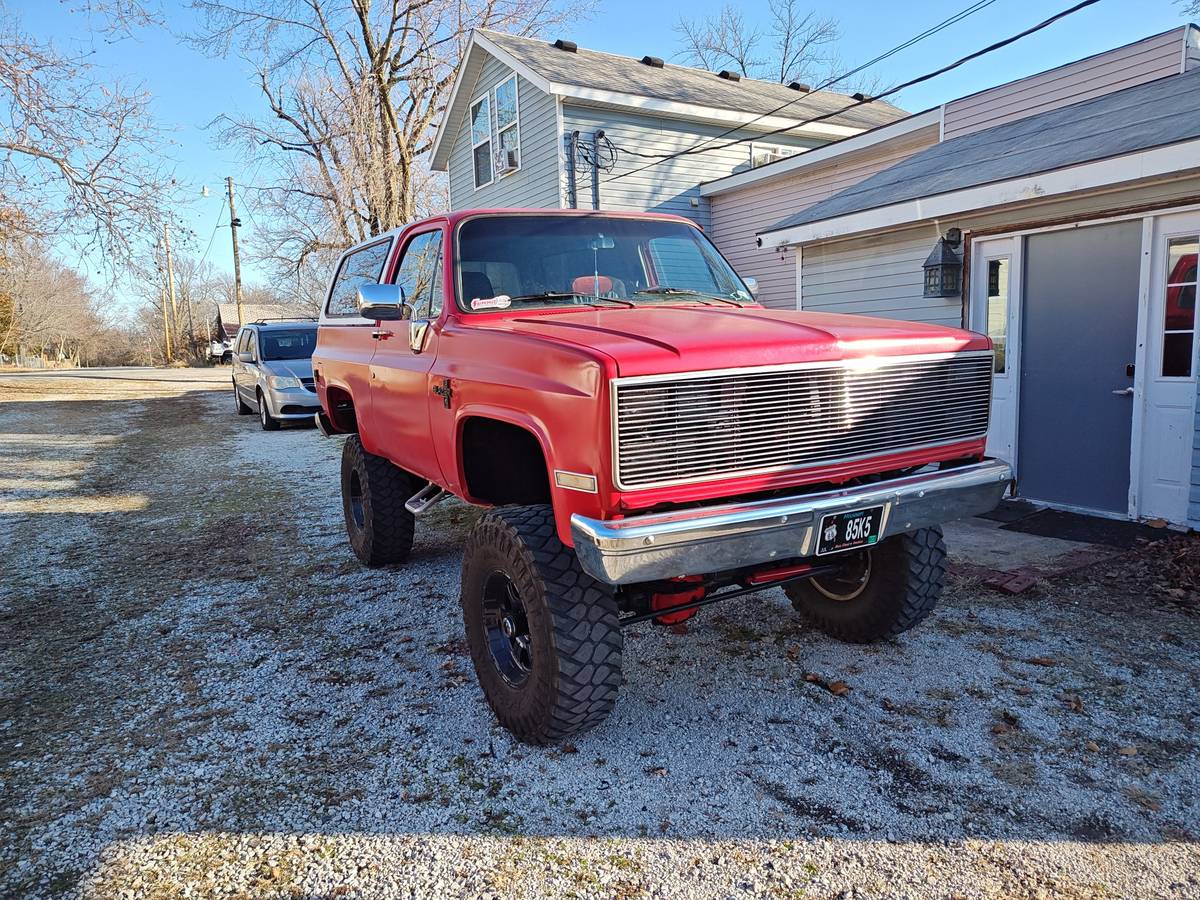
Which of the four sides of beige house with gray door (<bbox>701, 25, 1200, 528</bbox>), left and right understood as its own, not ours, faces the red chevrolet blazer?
front

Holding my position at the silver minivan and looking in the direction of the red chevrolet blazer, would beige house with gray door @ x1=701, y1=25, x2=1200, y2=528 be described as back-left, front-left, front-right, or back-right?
front-left

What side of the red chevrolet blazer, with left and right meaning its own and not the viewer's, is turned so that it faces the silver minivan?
back

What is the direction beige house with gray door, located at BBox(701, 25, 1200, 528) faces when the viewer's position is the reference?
facing the viewer and to the left of the viewer

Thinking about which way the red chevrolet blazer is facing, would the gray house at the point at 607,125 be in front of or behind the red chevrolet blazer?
behind

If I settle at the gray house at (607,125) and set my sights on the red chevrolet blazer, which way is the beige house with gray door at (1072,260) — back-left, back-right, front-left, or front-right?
front-left

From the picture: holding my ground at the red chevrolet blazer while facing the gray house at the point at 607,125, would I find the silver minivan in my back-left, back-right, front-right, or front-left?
front-left

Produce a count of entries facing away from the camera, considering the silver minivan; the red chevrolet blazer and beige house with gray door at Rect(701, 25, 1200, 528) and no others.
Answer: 0

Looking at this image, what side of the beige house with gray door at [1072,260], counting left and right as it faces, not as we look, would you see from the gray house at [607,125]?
right

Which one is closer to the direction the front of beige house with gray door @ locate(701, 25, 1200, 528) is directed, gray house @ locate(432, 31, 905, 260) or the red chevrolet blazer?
the red chevrolet blazer

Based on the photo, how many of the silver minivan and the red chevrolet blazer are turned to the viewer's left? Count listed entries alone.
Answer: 0

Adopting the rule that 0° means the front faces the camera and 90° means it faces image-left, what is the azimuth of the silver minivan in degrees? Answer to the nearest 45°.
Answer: approximately 315°

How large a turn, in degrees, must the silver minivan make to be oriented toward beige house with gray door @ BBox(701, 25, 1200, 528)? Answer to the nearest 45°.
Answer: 0° — it already faces it

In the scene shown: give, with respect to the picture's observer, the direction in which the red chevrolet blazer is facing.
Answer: facing the viewer and to the right of the viewer
